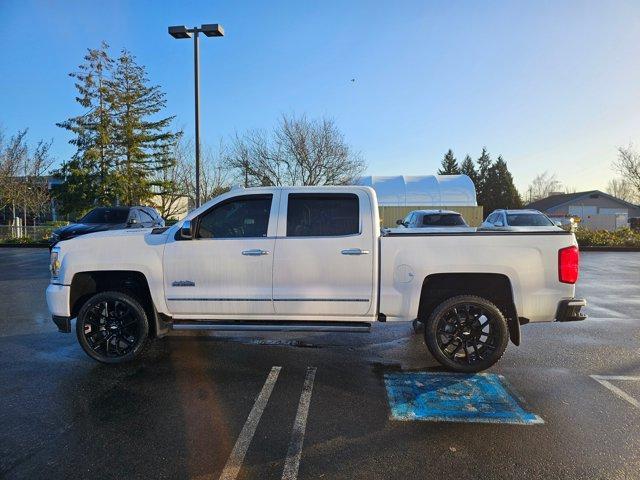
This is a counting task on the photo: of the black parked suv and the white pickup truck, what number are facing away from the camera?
0

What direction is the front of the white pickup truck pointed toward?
to the viewer's left

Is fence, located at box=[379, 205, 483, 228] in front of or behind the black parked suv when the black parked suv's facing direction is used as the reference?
behind

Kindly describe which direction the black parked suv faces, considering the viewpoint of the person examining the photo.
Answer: facing the viewer and to the left of the viewer

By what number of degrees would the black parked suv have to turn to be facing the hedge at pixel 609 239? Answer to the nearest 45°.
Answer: approximately 135° to its left

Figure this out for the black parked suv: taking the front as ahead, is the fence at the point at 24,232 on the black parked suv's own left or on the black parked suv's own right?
on the black parked suv's own right

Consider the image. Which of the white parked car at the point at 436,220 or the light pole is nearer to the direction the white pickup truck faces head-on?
the light pole

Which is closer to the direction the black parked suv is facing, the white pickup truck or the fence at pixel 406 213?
the white pickup truck

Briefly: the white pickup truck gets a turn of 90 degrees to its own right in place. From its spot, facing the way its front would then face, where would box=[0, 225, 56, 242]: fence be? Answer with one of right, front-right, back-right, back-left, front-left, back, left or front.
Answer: front-left

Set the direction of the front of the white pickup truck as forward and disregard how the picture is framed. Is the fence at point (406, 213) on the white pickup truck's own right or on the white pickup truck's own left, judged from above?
on the white pickup truck's own right

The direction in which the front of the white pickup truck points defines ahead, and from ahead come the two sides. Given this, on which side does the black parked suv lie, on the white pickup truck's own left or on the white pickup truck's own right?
on the white pickup truck's own right
